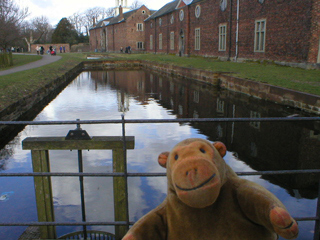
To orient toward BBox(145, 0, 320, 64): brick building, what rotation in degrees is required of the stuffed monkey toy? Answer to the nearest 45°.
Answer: approximately 180°

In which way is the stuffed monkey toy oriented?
toward the camera
